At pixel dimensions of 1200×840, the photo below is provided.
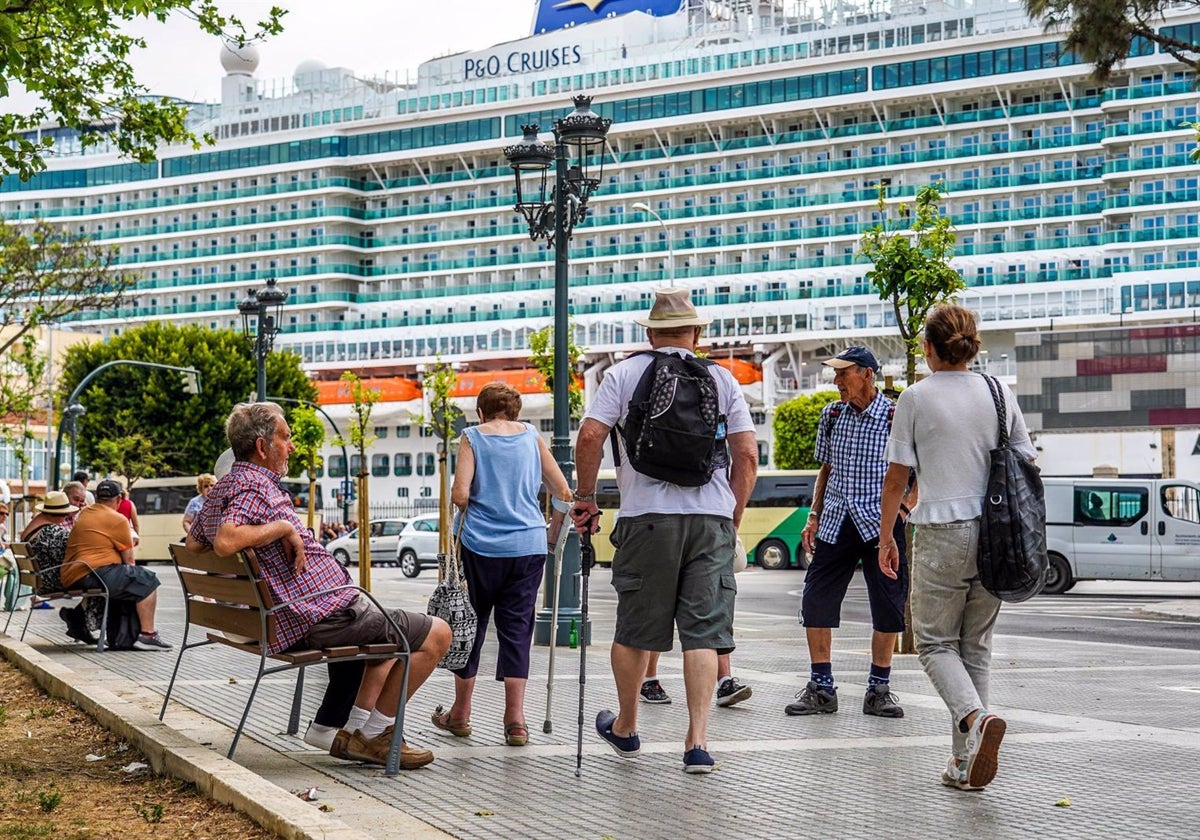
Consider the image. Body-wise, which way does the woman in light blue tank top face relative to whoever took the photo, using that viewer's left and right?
facing away from the viewer

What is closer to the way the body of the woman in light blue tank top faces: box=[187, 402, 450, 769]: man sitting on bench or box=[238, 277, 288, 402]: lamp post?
the lamp post

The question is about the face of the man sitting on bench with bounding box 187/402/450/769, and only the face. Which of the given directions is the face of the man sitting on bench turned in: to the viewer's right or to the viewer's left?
to the viewer's right

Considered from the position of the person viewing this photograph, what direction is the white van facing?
facing to the right of the viewer

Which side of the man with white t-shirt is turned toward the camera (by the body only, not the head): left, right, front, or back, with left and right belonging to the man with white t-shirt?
back

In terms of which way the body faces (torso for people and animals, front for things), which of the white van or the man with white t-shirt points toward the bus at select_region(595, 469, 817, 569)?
the man with white t-shirt

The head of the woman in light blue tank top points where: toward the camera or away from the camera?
away from the camera

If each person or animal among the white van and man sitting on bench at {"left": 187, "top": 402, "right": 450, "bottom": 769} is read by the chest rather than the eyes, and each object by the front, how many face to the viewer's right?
2

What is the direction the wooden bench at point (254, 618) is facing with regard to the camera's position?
facing away from the viewer and to the right of the viewer

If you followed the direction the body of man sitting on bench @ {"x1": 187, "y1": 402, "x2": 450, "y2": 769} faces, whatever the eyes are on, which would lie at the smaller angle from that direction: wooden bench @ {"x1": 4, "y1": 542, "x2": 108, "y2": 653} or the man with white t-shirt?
the man with white t-shirt

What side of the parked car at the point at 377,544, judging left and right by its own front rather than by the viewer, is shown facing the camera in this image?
left

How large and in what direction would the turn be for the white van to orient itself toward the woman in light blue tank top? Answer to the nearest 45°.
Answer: approximately 90° to its right

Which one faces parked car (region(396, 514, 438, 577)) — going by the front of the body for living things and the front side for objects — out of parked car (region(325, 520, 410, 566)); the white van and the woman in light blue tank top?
the woman in light blue tank top

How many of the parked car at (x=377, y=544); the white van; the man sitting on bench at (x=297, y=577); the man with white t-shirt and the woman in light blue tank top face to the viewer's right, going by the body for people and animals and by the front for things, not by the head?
2
